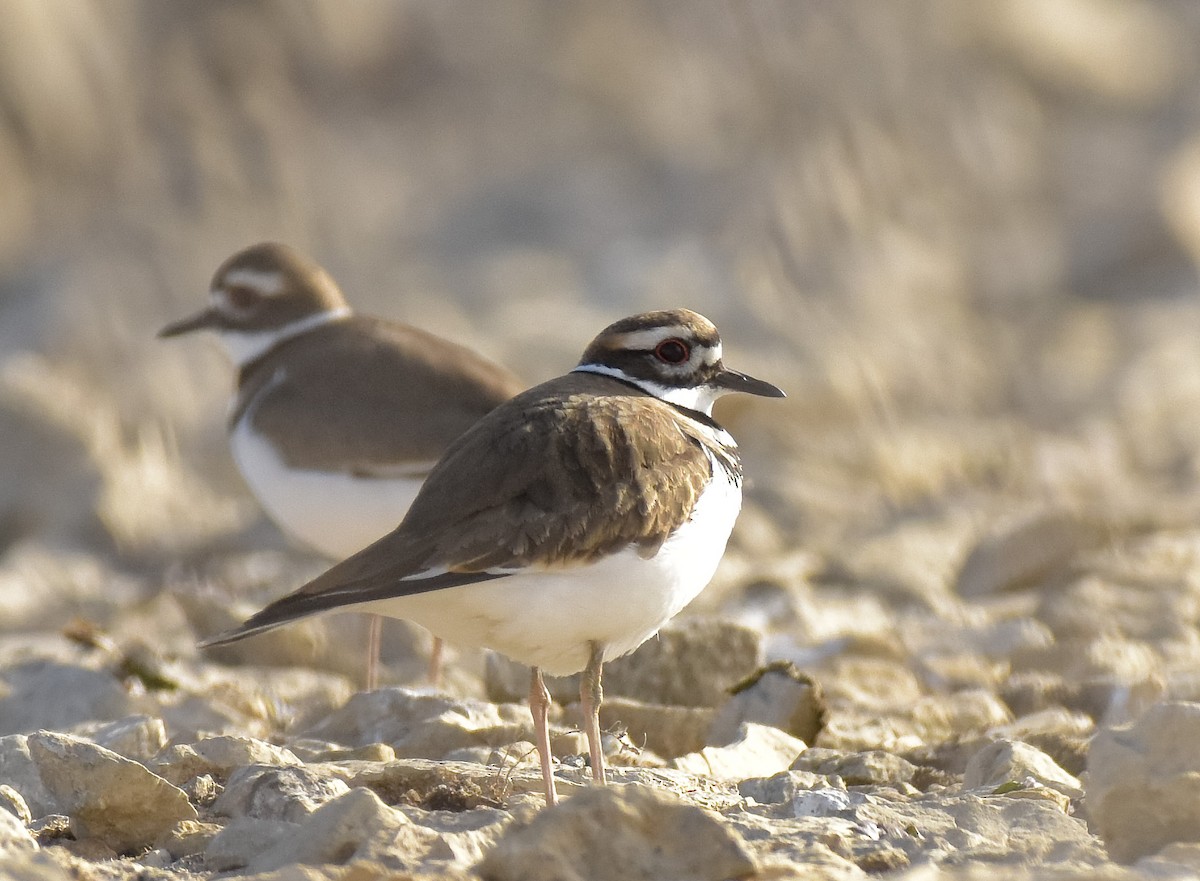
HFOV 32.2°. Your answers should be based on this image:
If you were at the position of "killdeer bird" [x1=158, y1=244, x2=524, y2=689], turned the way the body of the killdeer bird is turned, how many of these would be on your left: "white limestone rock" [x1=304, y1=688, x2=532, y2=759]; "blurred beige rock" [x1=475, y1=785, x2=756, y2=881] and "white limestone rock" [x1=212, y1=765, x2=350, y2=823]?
3

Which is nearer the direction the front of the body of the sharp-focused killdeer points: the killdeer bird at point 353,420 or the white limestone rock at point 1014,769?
the white limestone rock

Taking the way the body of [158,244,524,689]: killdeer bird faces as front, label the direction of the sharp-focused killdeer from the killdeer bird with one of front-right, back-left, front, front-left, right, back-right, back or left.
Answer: left

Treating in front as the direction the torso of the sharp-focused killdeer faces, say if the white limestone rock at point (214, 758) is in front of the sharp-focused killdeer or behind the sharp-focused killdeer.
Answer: behind

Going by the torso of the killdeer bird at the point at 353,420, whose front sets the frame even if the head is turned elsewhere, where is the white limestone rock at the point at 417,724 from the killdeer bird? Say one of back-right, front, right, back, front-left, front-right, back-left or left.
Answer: left

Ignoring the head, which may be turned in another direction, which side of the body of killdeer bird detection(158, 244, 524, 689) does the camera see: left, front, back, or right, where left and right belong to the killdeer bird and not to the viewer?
left

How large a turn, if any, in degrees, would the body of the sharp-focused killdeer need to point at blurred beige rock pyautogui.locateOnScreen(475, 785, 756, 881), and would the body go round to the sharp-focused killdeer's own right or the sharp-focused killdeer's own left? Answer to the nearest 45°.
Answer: approximately 90° to the sharp-focused killdeer's own right

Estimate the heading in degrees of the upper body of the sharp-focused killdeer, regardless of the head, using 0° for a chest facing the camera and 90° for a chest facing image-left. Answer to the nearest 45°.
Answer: approximately 270°

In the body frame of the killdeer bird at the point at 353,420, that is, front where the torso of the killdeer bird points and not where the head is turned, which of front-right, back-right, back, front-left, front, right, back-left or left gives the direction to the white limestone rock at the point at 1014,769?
back-left

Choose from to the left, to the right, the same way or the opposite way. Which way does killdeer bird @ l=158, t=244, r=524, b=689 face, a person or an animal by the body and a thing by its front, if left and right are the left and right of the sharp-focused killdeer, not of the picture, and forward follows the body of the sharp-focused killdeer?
the opposite way

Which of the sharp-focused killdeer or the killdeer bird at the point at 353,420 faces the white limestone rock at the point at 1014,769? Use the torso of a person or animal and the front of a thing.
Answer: the sharp-focused killdeer

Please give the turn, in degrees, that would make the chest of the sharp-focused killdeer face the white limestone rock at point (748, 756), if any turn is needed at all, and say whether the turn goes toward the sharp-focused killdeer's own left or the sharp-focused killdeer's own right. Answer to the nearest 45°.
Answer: approximately 45° to the sharp-focused killdeer's own left

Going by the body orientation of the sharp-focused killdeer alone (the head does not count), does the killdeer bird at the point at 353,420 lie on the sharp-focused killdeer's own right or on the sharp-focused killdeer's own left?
on the sharp-focused killdeer's own left

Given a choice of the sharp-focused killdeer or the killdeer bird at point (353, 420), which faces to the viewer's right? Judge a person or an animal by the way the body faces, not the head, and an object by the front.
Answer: the sharp-focused killdeer

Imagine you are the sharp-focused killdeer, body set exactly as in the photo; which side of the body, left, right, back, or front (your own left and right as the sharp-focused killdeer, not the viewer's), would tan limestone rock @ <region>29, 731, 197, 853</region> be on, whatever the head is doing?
back
